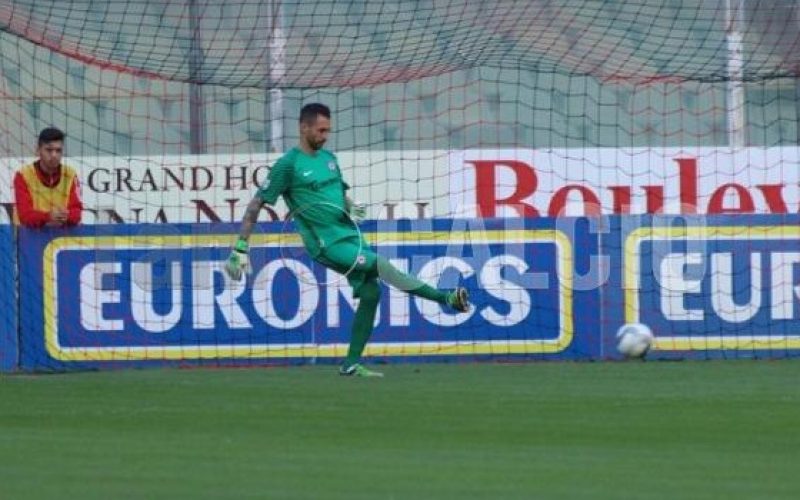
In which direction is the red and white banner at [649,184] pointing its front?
toward the camera

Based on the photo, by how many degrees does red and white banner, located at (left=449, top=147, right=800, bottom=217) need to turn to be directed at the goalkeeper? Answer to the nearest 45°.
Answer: approximately 45° to its right

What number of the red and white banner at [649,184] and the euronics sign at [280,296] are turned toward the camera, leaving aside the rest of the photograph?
2

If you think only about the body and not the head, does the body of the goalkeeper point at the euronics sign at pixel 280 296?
no

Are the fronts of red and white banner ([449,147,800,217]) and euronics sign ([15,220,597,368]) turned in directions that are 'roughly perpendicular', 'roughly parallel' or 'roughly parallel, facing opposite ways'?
roughly parallel

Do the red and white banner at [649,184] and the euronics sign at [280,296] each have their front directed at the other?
no

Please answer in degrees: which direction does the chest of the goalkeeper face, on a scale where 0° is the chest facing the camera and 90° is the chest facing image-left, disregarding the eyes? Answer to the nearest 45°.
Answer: approximately 315°

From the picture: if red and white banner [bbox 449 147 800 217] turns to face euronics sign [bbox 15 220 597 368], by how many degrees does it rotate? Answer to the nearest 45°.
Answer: approximately 90° to its right

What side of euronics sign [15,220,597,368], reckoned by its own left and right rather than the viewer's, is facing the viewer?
front

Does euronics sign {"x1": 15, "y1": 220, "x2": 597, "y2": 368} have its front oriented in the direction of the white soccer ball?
no
